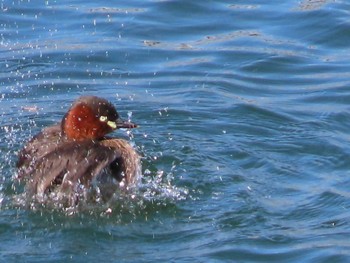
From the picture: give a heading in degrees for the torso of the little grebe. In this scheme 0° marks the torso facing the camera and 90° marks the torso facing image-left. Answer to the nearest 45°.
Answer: approximately 270°
